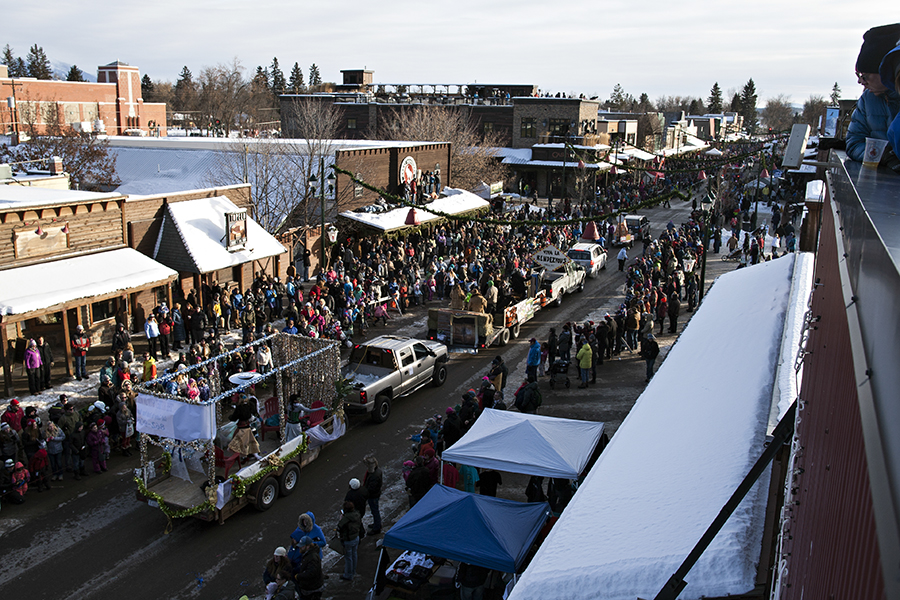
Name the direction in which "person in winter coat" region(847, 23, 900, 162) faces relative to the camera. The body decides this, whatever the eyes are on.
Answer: to the viewer's left

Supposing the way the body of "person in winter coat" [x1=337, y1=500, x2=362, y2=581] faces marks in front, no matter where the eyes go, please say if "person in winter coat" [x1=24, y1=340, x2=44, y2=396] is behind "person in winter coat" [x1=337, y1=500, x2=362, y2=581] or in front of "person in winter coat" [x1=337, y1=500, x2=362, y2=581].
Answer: in front

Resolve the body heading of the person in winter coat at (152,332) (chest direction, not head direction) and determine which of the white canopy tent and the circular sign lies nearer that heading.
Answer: the white canopy tent

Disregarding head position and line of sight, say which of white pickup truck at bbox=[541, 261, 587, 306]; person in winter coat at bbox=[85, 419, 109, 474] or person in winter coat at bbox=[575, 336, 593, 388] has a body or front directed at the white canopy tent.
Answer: person in winter coat at bbox=[85, 419, 109, 474]

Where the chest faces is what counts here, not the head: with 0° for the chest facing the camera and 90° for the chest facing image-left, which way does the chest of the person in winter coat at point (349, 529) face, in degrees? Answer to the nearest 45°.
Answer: approximately 135°

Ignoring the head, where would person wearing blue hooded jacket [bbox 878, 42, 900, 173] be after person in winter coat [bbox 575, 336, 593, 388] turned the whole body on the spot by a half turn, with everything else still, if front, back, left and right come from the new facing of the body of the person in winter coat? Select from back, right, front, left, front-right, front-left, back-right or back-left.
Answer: front-right

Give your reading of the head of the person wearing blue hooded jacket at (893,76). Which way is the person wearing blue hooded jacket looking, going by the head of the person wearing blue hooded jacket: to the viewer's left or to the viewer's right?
to the viewer's left
